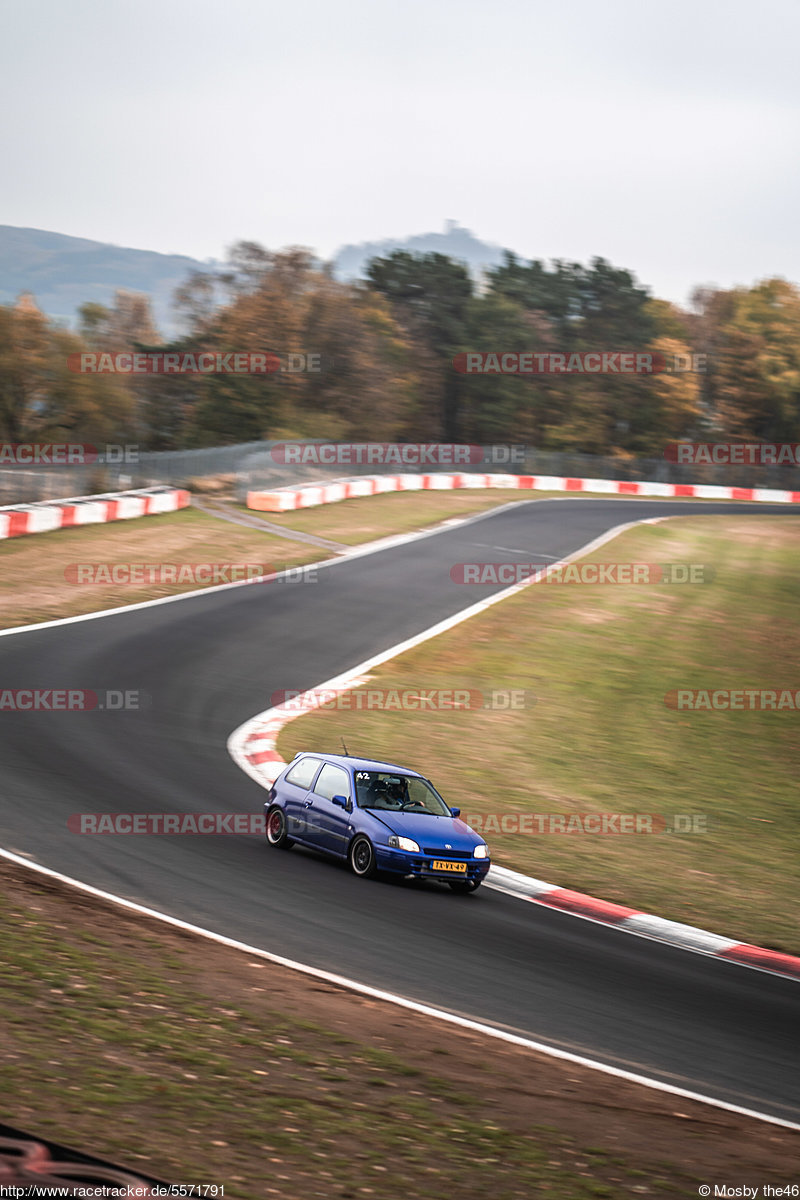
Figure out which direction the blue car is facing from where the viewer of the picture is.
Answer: facing the viewer and to the right of the viewer
